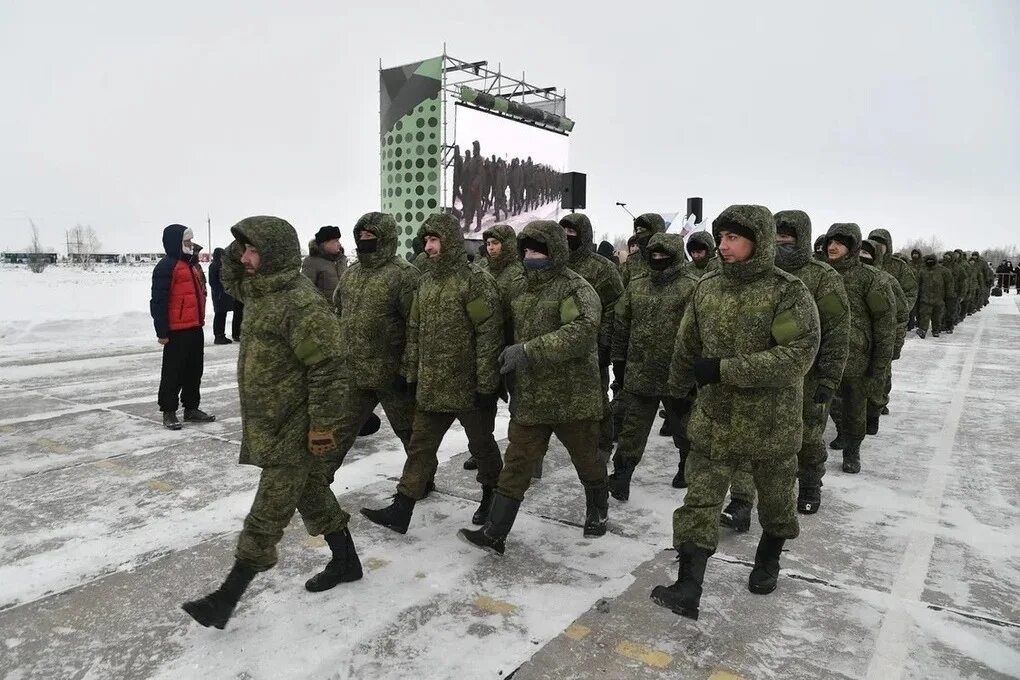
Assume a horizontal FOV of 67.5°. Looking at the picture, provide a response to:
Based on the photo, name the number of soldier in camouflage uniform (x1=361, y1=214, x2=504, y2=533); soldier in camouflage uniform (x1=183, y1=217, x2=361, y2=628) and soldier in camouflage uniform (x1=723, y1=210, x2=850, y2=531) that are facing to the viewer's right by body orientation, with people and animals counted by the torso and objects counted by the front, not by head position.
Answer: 0

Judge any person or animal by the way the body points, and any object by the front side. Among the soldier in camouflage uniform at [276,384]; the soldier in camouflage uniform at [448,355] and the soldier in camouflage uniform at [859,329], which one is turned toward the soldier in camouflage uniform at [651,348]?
the soldier in camouflage uniform at [859,329]

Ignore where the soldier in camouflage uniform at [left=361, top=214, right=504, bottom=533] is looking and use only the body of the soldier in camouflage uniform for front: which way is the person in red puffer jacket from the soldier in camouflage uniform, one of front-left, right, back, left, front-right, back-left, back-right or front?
right

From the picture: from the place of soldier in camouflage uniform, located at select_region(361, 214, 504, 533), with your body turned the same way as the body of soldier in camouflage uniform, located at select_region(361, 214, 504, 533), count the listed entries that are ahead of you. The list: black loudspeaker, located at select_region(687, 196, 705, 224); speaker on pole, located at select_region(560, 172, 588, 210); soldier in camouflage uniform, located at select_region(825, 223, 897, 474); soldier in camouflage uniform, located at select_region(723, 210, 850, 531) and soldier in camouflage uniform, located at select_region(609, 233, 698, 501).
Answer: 0

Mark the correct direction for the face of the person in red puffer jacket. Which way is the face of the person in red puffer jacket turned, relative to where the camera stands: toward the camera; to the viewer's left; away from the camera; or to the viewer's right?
to the viewer's right

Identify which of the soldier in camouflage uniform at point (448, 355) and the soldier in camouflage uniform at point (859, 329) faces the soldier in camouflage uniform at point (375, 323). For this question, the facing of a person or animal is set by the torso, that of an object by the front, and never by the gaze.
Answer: the soldier in camouflage uniform at point (859, 329)

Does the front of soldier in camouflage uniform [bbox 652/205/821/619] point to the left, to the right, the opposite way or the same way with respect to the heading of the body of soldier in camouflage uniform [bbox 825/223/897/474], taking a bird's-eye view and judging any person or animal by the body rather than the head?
the same way

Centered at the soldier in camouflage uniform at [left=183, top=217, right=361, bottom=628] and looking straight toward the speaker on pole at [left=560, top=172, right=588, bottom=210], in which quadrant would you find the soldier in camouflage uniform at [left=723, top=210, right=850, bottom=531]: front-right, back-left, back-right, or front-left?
front-right

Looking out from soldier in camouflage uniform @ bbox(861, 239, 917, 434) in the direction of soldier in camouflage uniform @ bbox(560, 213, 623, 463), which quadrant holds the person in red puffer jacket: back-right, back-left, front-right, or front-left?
front-right

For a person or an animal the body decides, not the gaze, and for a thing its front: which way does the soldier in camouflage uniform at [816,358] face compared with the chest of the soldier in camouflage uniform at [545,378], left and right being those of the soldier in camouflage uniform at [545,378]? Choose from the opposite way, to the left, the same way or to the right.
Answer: the same way

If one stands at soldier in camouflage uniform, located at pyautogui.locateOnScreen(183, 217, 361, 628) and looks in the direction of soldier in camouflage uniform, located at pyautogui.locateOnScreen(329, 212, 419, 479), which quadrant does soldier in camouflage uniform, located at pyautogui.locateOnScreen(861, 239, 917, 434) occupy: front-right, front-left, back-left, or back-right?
front-right

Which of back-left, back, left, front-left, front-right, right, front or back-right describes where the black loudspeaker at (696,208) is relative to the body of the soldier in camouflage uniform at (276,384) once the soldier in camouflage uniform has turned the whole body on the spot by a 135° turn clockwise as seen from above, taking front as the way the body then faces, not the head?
front-right

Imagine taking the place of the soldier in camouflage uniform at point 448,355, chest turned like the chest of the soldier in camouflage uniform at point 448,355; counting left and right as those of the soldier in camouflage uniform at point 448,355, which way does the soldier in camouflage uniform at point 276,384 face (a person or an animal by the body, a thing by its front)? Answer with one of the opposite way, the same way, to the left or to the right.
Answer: the same way

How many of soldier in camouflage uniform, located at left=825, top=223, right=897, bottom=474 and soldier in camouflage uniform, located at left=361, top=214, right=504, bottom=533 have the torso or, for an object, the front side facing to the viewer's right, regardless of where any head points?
0

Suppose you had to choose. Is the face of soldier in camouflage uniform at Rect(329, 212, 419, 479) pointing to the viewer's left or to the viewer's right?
to the viewer's left

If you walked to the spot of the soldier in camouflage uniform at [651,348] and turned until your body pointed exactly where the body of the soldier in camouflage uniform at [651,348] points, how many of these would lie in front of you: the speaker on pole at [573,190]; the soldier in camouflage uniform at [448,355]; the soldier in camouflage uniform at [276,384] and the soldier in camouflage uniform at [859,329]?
2

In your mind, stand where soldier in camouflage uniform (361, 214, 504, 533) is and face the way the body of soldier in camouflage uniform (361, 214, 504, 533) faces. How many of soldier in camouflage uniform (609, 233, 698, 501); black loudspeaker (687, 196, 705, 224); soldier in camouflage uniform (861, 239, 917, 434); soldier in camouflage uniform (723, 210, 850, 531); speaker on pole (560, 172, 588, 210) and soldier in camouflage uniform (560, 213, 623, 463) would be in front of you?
0

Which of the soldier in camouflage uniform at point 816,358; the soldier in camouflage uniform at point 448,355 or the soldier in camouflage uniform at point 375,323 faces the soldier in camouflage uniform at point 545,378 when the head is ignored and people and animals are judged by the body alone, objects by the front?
the soldier in camouflage uniform at point 816,358

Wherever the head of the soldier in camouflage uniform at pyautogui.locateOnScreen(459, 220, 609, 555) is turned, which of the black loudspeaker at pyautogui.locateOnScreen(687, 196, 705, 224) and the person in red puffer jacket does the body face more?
the person in red puffer jacket

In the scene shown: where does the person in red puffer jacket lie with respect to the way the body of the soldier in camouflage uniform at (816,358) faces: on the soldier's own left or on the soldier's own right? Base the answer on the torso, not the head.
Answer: on the soldier's own right

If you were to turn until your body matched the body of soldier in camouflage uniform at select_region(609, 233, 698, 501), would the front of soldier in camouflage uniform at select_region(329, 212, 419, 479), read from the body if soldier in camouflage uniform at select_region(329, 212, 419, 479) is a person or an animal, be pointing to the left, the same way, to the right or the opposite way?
the same way

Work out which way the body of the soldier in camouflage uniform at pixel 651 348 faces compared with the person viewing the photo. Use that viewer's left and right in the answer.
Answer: facing the viewer and to the left of the viewer
